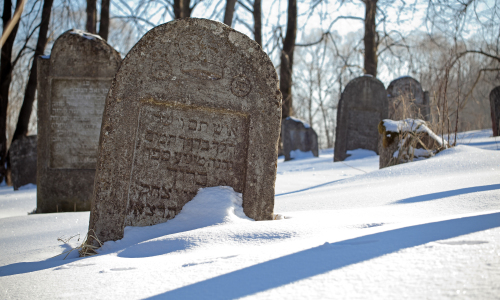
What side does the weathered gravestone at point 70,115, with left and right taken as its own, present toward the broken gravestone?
left

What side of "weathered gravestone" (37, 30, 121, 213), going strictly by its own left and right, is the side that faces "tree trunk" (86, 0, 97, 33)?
back

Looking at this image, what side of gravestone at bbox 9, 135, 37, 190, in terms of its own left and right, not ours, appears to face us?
front

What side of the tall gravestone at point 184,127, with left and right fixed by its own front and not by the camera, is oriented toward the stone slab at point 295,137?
back

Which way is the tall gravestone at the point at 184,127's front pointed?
toward the camera

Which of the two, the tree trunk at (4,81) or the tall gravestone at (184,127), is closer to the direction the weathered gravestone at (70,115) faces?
the tall gravestone

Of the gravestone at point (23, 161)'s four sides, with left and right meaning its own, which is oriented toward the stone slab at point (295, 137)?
left

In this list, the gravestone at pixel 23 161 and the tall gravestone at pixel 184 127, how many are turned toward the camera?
2

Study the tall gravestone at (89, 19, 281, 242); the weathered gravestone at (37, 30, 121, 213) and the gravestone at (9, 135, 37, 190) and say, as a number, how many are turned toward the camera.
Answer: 3

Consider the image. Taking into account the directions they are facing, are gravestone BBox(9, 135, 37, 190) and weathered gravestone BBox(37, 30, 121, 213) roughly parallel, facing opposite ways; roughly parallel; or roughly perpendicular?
roughly parallel

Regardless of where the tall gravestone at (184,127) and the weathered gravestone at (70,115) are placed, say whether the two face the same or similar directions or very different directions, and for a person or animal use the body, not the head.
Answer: same or similar directions

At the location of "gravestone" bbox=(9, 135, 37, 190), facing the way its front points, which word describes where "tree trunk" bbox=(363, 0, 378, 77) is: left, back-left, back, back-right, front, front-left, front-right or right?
left

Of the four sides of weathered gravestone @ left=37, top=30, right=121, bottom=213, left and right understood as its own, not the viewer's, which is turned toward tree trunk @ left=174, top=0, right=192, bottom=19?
back
